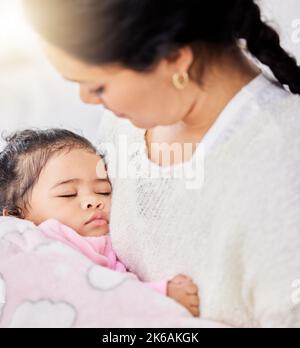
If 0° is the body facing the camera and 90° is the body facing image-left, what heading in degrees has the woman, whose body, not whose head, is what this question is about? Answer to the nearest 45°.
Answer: approximately 45°
